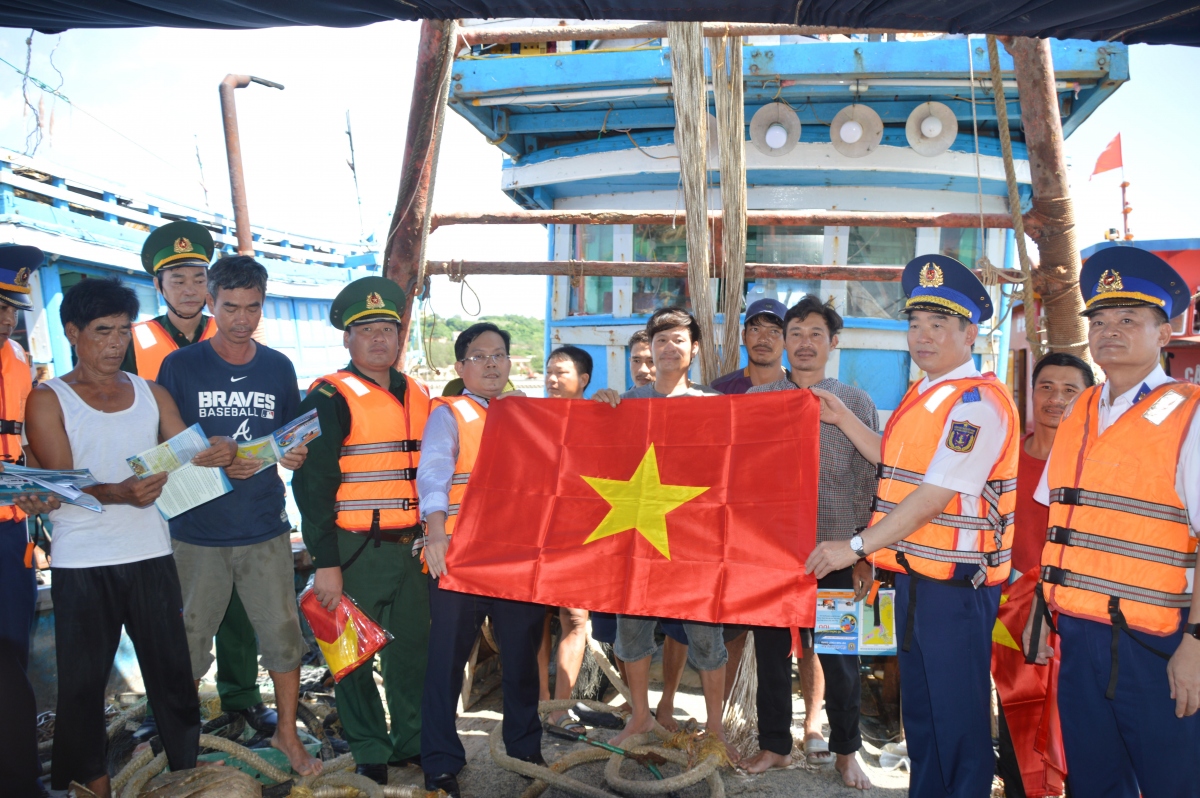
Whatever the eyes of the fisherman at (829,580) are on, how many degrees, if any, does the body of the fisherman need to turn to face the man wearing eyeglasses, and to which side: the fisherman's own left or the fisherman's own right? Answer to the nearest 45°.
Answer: approximately 90° to the fisherman's own right

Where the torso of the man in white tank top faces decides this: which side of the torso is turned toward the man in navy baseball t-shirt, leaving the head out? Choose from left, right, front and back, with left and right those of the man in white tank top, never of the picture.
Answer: left

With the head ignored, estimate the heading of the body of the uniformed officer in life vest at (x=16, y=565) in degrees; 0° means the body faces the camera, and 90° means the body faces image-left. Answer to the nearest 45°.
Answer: approximately 315°

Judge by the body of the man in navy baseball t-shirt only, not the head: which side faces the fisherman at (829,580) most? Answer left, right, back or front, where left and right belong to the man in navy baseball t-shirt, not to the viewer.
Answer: left
